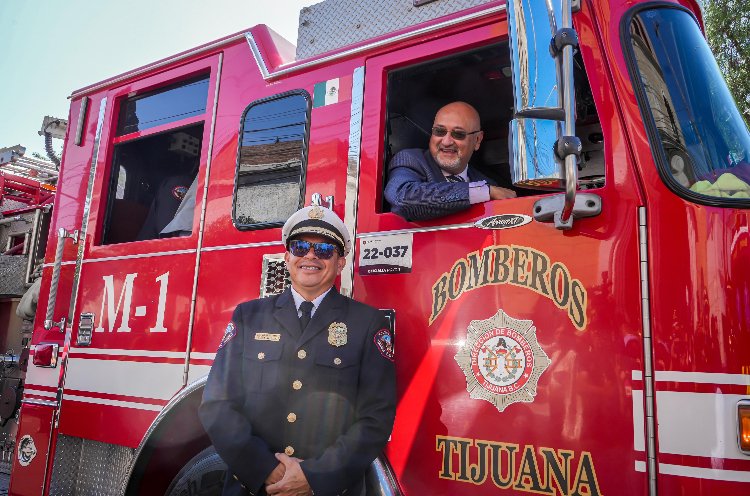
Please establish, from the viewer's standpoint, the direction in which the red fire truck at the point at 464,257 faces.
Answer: facing the viewer and to the right of the viewer

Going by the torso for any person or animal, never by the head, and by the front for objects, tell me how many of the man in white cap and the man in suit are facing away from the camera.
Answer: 0

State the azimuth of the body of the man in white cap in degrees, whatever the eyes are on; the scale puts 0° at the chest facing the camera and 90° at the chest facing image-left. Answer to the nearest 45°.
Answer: approximately 0°
